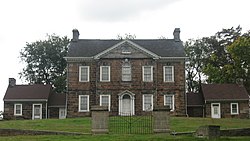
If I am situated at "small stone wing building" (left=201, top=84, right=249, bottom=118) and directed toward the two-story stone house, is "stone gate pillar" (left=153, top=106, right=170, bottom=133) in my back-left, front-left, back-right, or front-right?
front-left

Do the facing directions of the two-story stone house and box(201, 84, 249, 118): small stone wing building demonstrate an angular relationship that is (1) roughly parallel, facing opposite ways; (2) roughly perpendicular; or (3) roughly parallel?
roughly parallel

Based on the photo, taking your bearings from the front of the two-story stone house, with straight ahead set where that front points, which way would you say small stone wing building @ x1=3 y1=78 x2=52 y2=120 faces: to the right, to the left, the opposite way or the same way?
the same way

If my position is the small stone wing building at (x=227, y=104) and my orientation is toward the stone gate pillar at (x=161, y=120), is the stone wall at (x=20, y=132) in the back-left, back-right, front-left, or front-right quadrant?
front-right

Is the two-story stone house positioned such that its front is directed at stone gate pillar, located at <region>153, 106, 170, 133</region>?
yes

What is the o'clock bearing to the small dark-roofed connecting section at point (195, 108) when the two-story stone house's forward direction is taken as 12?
The small dark-roofed connecting section is roughly at 8 o'clock from the two-story stone house.

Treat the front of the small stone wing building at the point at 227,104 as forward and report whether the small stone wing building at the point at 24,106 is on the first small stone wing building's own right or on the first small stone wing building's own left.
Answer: on the first small stone wing building's own right

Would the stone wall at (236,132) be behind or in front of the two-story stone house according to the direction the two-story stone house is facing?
in front

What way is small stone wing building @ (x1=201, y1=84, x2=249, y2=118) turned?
toward the camera

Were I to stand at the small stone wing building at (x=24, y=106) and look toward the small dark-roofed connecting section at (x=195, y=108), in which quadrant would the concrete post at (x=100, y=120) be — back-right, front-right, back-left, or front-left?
front-right

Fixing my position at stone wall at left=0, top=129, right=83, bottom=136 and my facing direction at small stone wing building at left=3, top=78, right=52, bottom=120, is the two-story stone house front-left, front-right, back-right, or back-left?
front-right

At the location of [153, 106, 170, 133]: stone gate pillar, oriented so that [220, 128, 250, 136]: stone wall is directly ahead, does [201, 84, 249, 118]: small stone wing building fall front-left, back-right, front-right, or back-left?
front-left

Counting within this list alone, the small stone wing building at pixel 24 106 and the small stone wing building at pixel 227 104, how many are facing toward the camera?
2

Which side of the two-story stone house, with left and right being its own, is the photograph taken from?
front
